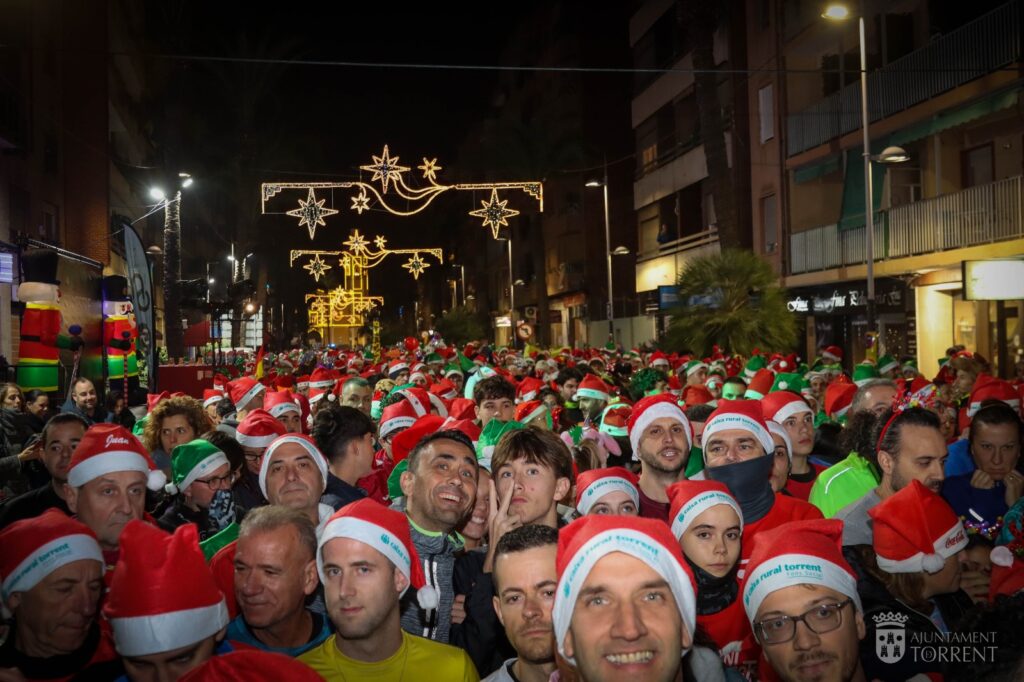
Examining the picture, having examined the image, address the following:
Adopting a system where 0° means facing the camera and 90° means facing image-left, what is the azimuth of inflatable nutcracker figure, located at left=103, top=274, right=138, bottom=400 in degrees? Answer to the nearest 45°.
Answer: approximately 315°

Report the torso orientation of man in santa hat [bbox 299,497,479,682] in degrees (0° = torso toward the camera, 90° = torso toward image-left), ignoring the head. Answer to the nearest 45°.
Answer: approximately 45°

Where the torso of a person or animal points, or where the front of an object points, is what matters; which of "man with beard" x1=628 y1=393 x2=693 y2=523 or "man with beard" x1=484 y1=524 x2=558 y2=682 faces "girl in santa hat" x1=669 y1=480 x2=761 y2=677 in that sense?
"man with beard" x1=628 y1=393 x2=693 y2=523

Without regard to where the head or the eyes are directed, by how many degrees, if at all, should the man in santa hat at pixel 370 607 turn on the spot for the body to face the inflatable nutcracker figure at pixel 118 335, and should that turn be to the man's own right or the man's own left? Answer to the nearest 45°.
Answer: approximately 135° to the man's own right

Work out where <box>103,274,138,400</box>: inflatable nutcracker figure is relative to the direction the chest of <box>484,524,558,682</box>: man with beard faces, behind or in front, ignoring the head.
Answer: behind

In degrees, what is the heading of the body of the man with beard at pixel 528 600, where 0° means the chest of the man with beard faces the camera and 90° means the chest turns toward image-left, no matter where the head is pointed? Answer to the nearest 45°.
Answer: approximately 0°
